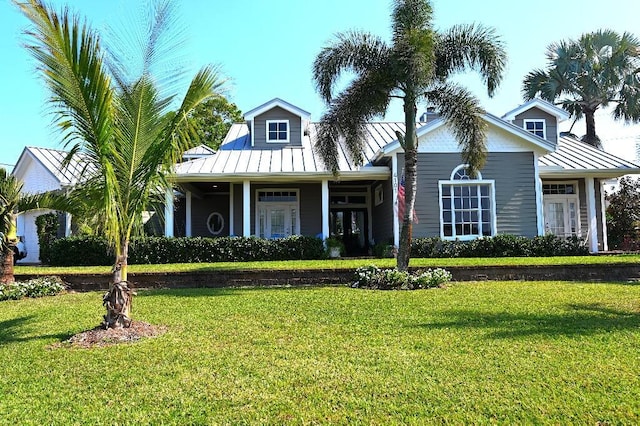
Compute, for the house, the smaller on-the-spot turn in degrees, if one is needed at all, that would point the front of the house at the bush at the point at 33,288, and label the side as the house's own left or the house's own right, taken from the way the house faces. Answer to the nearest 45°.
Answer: approximately 45° to the house's own right

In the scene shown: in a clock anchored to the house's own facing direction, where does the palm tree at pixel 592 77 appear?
The palm tree is roughly at 8 o'clock from the house.

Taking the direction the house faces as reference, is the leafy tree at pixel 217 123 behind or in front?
behind

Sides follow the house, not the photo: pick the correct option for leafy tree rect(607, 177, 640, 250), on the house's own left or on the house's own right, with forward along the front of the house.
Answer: on the house's own left

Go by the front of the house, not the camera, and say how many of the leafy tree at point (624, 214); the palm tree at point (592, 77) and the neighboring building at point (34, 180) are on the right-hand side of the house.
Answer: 1

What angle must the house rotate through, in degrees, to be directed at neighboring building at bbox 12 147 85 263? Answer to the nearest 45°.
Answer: approximately 90° to its right

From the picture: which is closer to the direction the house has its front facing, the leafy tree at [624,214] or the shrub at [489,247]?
the shrub

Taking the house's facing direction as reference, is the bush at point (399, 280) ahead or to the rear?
ahead

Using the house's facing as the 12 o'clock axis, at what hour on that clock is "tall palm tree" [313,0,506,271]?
The tall palm tree is roughly at 12 o'clock from the house.

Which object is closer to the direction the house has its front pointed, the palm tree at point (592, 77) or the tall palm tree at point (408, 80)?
the tall palm tree

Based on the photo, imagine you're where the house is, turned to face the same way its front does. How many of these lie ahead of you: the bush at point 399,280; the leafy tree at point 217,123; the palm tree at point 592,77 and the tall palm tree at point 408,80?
2

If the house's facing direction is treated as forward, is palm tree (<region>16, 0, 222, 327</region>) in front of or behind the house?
in front

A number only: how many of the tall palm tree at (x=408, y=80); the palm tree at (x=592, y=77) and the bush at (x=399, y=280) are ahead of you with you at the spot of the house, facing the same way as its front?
2

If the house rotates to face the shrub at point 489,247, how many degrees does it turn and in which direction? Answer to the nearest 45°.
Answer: approximately 45° to its left
